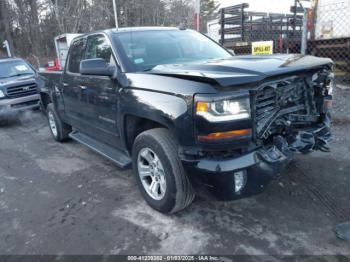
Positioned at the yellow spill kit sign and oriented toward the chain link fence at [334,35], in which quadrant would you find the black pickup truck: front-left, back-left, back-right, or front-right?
back-right

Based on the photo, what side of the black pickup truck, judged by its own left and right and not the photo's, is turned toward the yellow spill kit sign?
left

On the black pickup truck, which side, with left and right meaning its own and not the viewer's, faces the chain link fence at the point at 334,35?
left

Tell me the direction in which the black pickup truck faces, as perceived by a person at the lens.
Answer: facing the viewer and to the right of the viewer
